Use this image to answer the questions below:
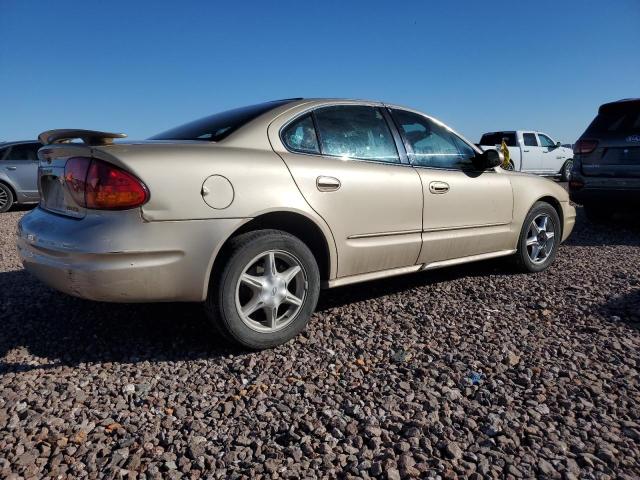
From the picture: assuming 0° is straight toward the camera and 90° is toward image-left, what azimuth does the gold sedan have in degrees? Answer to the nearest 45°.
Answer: approximately 225°

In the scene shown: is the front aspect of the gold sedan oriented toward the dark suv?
yes

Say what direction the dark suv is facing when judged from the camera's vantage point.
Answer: facing away from the viewer

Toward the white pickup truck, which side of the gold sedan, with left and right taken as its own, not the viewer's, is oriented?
front

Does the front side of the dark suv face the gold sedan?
no

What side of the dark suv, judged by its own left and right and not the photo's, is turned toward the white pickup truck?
front

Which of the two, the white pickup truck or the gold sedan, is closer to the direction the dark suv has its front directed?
the white pickup truck

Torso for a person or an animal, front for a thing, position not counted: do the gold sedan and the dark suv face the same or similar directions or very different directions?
same or similar directions

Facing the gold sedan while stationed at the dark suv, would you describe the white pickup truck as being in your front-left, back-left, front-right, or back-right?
back-right

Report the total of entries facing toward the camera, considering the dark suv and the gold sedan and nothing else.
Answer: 0

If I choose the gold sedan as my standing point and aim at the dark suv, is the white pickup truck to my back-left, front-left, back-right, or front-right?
front-left
